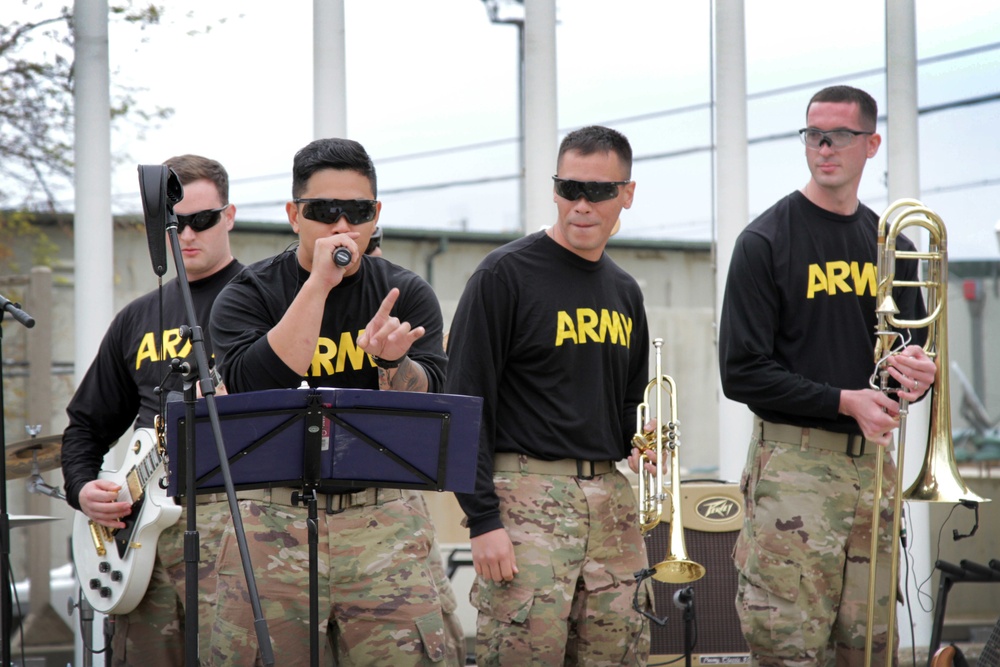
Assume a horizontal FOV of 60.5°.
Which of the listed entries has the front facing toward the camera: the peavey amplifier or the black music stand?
the peavey amplifier

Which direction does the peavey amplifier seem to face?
toward the camera

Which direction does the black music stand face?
away from the camera

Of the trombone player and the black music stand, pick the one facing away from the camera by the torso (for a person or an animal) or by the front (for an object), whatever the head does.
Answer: the black music stand

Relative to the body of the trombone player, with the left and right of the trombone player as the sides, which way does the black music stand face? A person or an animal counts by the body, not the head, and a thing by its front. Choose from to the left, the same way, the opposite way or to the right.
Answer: the opposite way

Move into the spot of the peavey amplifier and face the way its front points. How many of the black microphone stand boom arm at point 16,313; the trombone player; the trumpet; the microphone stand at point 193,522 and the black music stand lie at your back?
0

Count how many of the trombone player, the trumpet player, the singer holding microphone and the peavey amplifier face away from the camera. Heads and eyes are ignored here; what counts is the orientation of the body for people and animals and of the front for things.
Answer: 0

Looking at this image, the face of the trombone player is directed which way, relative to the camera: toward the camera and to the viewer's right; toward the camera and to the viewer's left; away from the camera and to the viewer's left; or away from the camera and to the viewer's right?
toward the camera and to the viewer's left

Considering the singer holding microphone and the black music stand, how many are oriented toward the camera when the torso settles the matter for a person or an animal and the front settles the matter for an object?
1

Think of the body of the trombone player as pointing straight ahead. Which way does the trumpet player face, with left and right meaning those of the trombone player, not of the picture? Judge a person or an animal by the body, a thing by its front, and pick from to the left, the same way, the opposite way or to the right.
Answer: the same way

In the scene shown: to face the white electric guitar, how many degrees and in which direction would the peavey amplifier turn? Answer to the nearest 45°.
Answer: approximately 45° to its right

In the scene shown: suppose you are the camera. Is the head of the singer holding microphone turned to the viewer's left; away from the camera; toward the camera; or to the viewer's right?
toward the camera

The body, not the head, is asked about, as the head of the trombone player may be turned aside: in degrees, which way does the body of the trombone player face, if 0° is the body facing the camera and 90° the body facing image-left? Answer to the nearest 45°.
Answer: approximately 315°

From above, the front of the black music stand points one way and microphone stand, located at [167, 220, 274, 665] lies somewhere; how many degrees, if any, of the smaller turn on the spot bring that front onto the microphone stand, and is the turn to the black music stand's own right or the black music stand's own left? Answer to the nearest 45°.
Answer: approximately 90° to the black music stand's own left

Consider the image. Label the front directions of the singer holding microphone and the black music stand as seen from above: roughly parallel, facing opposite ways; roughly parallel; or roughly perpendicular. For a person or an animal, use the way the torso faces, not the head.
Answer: roughly parallel, facing opposite ways

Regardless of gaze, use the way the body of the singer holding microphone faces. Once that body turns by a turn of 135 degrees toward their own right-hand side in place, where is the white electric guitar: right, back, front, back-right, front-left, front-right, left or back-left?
front

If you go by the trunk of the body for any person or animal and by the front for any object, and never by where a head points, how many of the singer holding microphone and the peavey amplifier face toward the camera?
2
